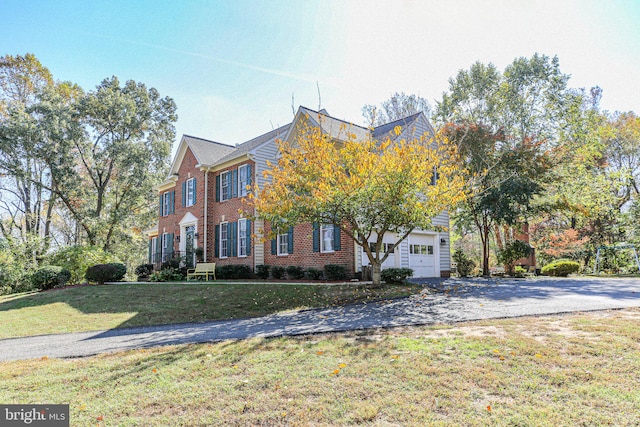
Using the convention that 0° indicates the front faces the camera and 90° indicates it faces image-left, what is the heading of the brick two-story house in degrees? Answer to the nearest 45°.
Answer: approximately 45°

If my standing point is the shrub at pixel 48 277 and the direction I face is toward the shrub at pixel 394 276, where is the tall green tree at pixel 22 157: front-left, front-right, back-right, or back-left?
back-left

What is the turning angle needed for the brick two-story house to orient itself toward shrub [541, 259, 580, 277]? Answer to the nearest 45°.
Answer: approximately 135° to its left

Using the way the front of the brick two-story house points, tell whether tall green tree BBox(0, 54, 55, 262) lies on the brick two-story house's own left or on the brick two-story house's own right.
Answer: on the brick two-story house's own right

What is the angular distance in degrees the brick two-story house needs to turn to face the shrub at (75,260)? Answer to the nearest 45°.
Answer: approximately 45° to its right

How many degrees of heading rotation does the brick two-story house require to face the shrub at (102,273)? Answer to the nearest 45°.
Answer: approximately 45° to its right

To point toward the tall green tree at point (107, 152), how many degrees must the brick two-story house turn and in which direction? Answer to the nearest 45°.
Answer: approximately 90° to its right
